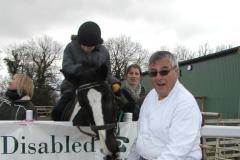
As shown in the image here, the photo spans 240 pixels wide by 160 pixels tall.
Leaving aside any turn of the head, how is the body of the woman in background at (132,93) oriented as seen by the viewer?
toward the camera

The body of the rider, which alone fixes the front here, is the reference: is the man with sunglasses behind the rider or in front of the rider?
in front

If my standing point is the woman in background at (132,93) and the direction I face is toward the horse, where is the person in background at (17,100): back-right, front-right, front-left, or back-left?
front-right

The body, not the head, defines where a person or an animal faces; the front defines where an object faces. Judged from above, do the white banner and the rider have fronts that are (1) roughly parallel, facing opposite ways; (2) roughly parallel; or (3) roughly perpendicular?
roughly parallel

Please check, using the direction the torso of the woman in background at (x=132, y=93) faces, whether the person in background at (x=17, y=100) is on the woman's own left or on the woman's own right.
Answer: on the woman's own right

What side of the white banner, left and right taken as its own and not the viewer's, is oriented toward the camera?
front

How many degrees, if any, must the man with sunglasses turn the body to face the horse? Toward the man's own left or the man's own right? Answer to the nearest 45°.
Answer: approximately 90° to the man's own right

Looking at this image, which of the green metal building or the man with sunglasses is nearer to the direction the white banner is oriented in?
the man with sunglasses

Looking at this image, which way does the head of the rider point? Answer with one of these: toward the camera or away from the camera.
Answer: toward the camera

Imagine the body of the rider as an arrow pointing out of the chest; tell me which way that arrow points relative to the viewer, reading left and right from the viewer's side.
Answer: facing the viewer

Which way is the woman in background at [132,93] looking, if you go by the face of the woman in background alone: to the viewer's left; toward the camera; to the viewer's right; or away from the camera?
toward the camera

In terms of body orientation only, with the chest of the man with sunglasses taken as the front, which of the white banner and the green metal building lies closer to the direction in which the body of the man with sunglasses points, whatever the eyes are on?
the white banner

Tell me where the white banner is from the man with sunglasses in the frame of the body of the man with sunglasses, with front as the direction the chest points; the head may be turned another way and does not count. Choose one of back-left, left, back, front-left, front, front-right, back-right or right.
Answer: right

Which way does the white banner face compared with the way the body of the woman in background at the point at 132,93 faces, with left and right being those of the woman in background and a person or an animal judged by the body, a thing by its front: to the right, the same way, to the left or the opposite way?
the same way

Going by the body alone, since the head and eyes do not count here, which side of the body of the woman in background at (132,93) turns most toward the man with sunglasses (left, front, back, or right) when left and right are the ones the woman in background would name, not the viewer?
front
